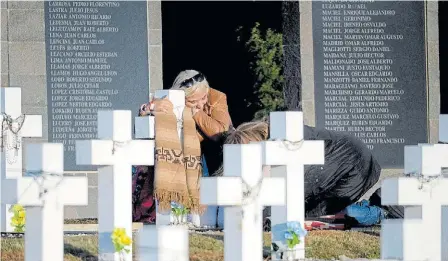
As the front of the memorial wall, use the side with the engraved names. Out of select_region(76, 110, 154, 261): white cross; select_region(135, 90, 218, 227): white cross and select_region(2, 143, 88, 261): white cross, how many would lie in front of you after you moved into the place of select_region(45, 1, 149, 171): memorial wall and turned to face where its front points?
3

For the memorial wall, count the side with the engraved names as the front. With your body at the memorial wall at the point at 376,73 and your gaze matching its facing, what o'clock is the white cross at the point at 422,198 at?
The white cross is roughly at 12 o'clock from the memorial wall.

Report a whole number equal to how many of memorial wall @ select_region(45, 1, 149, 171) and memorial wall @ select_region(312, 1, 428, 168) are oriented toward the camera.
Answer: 2

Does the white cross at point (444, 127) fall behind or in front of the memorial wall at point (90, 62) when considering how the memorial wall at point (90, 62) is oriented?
in front

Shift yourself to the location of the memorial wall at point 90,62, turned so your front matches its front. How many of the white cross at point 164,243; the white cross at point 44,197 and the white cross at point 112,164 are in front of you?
3

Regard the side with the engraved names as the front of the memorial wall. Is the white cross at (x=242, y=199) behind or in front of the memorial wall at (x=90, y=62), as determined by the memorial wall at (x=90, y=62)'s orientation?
in front

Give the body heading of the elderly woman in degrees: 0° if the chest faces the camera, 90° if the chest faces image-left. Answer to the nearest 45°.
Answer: approximately 45°
